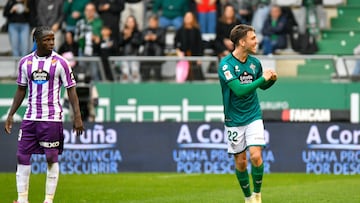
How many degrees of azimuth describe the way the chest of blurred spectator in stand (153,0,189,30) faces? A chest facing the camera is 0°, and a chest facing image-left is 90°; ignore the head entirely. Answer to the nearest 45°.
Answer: approximately 0°

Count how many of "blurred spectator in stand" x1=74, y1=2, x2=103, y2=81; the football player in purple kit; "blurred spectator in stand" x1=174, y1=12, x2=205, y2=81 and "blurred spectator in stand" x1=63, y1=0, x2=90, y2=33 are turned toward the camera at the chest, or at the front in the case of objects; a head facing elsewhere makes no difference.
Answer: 4

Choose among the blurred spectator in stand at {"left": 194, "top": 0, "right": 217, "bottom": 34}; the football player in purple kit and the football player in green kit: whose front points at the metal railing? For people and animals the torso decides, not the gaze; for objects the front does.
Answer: the blurred spectator in stand

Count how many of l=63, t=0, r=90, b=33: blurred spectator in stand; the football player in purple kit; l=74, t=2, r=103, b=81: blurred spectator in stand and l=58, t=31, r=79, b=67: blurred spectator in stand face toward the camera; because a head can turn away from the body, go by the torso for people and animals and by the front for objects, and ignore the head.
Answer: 4

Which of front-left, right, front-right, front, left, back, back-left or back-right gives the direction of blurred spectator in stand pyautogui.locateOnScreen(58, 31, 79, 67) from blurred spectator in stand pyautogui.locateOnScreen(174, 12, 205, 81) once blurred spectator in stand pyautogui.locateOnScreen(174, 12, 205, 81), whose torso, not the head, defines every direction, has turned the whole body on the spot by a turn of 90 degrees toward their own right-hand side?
front

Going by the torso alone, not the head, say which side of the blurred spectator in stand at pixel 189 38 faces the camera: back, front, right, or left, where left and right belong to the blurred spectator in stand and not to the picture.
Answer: front

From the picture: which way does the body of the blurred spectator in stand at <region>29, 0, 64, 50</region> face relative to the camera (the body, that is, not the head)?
toward the camera

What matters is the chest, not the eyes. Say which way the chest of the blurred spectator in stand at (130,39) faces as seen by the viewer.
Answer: toward the camera

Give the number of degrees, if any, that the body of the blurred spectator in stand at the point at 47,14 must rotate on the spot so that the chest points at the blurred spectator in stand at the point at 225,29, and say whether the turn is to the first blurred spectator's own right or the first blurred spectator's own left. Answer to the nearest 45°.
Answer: approximately 45° to the first blurred spectator's own left

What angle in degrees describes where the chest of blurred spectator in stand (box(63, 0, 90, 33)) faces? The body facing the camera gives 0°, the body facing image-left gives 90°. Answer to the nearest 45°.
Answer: approximately 0°
